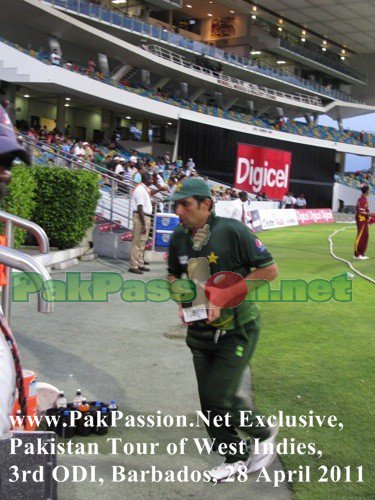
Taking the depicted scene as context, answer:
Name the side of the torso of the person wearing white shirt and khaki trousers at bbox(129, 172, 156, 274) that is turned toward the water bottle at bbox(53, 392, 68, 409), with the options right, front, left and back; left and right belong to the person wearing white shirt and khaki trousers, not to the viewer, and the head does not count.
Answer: right

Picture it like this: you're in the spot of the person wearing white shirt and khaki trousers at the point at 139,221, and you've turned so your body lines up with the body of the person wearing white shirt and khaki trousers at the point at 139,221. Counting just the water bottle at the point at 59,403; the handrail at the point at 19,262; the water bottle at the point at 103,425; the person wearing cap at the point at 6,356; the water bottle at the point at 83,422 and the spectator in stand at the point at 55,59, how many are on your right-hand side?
5

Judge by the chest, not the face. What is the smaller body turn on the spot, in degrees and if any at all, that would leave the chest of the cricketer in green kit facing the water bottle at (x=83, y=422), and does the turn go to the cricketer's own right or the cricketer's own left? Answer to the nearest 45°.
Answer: approximately 90° to the cricketer's own right

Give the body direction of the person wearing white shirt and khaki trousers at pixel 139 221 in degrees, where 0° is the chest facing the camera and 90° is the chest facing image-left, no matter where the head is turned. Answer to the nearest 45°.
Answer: approximately 270°

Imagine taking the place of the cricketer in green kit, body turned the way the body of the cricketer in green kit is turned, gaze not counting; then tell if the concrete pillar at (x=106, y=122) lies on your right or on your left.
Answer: on your right

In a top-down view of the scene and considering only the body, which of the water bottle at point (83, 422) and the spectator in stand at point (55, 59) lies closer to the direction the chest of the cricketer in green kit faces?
the water bottle

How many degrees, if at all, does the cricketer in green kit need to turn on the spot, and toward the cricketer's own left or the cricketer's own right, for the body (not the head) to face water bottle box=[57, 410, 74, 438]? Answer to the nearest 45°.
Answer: approximately 90° to the cricketer's own right
